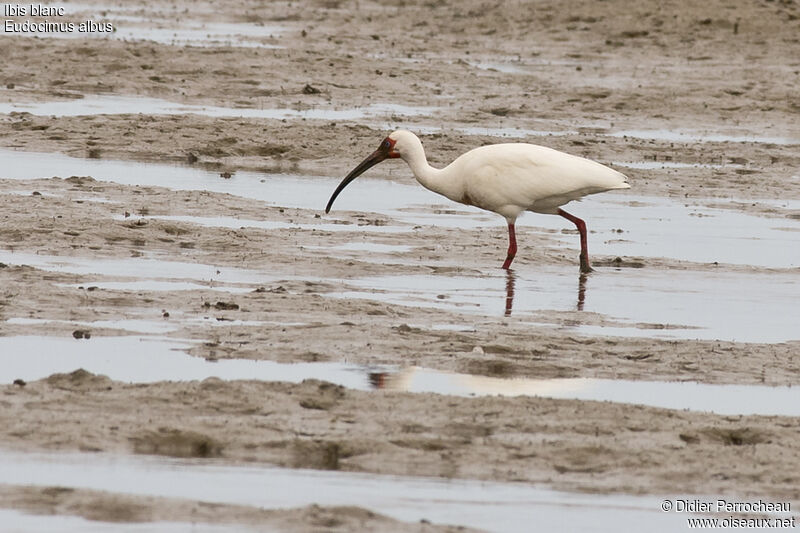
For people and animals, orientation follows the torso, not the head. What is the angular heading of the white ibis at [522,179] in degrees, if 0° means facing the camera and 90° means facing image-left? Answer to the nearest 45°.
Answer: approximately 90°
